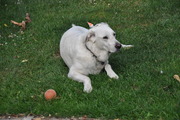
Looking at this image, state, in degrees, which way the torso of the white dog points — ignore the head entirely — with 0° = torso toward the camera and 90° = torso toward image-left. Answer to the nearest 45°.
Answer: approximately 315°

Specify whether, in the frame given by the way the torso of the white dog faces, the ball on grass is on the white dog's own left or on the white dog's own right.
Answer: on the white dog's own right
